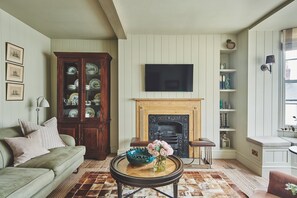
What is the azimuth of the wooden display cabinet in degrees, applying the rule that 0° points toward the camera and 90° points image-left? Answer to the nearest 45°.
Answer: approximately 0°

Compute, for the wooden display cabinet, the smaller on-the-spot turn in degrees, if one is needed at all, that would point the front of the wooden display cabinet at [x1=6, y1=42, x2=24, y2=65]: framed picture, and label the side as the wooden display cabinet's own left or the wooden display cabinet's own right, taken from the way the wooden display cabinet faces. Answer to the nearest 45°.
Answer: approximately 90° to the wooden display cabinet's own right

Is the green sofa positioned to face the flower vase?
yes

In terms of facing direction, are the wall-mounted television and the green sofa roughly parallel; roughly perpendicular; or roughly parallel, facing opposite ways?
roughly perpendicular

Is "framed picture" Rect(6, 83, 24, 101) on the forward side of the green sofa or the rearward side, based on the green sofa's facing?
on the rearward side

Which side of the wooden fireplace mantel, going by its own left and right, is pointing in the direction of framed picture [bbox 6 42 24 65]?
right

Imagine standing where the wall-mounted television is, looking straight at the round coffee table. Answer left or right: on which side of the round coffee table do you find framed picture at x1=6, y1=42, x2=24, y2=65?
right

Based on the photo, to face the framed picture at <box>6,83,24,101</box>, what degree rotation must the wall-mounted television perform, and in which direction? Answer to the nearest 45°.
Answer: approximately 45° to its right

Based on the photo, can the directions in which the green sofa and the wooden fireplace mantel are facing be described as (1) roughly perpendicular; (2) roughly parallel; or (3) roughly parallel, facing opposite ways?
roughly perpendicular

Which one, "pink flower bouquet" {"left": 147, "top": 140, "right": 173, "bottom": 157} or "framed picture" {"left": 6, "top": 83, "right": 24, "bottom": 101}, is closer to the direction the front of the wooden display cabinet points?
the pink flower bouquet
